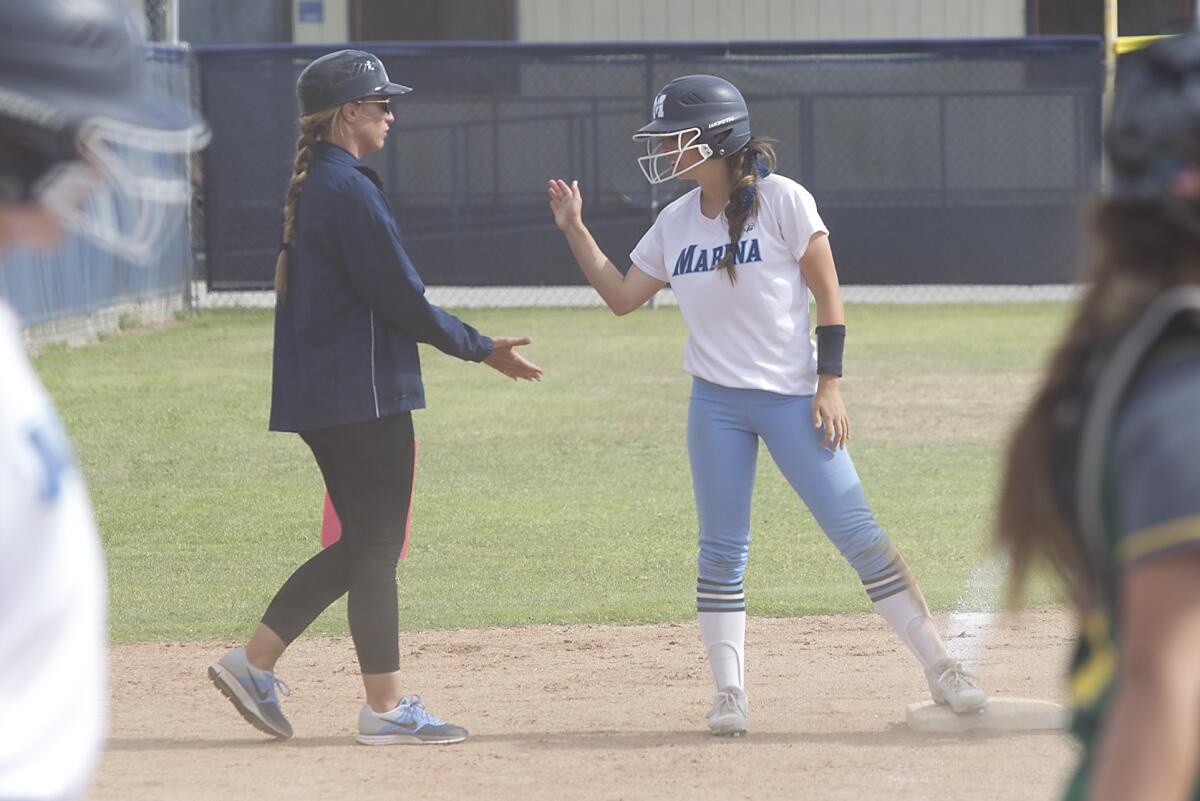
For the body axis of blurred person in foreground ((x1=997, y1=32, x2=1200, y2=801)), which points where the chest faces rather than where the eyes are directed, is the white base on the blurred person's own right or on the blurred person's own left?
on the blurred person's own left

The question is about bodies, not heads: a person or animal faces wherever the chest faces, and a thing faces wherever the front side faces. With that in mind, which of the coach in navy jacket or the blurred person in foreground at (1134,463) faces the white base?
the coach in navy jacket

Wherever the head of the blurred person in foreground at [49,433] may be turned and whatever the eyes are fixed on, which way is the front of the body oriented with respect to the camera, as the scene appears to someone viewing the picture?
to the viewer's right

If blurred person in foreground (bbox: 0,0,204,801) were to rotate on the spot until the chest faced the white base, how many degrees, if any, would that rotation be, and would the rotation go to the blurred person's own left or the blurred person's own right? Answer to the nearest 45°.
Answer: approximately 45° to the blurred person's own left

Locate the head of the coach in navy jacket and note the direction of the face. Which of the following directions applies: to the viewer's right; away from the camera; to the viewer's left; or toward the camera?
to the viewer's right

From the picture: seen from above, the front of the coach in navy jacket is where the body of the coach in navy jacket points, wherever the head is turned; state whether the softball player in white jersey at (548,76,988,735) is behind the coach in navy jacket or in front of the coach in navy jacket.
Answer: in front

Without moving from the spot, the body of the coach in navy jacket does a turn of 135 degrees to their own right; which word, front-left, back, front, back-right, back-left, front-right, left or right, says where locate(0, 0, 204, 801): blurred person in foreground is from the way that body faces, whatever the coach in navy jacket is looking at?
front-left

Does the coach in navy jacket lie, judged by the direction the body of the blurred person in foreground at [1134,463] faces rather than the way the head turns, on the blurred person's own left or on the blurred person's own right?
on the blurred person's own left

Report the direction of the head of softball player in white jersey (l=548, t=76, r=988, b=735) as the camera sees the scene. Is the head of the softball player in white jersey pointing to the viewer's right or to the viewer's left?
to the viewer's left

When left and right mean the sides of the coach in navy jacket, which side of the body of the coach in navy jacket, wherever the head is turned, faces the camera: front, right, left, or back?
right

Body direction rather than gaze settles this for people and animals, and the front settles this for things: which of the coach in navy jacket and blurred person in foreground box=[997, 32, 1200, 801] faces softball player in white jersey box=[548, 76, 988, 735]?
the coach in navy jacket
